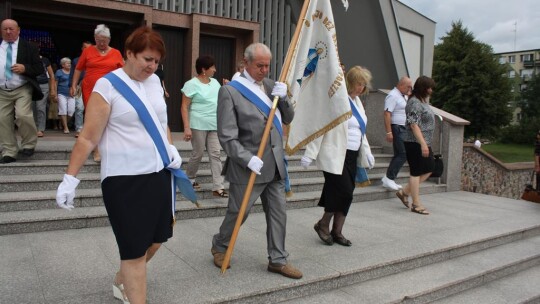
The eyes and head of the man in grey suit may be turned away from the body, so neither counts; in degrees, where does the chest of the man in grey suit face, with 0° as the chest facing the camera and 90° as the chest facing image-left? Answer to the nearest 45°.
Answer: approximately 315°

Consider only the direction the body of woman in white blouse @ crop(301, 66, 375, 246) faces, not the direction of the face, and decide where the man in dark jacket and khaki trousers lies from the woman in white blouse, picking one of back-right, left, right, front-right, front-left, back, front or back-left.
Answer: back-right

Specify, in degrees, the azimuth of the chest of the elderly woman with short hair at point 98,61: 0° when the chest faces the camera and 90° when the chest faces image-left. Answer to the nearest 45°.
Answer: approximately 0°

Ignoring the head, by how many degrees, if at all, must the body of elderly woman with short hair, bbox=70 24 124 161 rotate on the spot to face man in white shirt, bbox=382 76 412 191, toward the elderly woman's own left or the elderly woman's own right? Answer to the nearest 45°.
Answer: approximately 90° to the elderly woman's own left

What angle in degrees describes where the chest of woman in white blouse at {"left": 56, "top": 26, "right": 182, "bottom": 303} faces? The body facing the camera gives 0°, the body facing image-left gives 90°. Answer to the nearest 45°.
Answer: approximately 315°

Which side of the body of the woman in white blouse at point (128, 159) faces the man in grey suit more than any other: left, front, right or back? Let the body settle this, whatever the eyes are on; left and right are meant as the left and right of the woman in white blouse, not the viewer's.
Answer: left

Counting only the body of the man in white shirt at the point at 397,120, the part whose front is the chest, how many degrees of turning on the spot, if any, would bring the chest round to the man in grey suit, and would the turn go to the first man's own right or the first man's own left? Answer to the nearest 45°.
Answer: approximately 45° to the first man's own right

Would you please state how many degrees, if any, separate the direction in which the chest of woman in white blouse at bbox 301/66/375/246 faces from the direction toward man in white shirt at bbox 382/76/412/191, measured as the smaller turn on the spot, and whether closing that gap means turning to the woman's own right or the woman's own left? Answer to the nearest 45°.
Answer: approximately 135° to the woman's own left

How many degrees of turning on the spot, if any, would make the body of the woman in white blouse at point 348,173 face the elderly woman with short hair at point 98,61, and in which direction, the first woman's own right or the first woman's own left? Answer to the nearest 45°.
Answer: approximately 135° to the first woman's own right

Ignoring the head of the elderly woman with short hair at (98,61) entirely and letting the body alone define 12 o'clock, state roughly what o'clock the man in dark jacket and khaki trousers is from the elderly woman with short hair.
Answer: The man in dark jacket and khaki trousers is roughly at 3 o'clock from the elderly woman with short hair.

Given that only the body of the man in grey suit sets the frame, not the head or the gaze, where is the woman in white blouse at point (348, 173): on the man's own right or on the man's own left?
on the man's own left

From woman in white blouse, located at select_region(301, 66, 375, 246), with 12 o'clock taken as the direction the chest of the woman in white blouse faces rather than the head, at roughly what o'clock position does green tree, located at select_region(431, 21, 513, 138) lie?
The green tree is roughly at 8 o'clock from the woman in white blouse.
